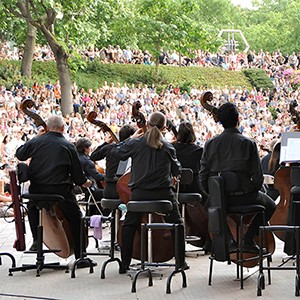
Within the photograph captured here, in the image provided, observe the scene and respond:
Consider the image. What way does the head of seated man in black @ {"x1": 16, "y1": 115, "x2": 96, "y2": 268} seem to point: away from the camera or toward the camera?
away from the camera

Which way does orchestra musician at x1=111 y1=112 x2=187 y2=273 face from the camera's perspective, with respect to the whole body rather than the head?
away from the camera

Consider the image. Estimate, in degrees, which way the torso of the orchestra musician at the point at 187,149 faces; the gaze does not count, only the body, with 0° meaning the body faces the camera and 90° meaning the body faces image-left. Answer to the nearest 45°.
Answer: approximately 180°

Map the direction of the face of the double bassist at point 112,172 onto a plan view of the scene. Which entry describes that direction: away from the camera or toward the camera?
away from the camera

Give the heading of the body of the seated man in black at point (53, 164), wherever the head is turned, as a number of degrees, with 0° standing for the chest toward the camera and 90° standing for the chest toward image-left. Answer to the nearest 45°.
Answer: approximately 180°

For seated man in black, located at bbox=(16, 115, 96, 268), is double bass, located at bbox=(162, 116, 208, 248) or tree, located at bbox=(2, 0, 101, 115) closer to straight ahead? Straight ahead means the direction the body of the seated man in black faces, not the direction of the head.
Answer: the tree

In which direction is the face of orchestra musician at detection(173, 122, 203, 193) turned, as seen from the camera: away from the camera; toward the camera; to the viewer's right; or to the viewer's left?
away from the camera

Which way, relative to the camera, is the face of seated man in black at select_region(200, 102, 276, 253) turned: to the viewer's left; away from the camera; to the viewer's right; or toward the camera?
away from the camera

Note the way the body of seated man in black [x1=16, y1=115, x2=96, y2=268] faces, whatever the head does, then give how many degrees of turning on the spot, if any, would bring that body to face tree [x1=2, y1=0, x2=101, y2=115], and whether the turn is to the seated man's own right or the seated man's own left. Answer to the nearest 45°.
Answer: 0° — they already face it
